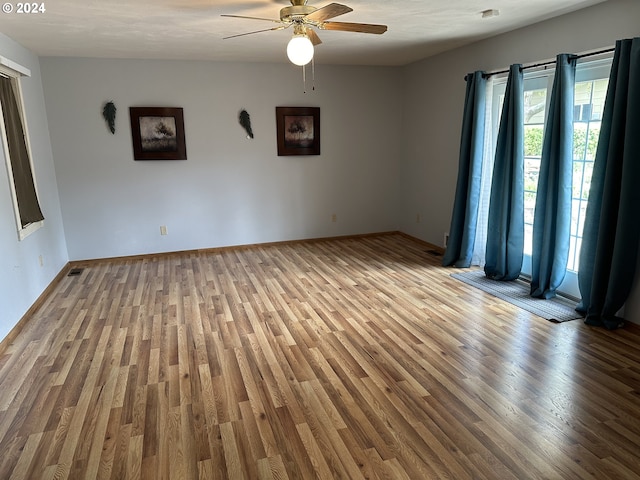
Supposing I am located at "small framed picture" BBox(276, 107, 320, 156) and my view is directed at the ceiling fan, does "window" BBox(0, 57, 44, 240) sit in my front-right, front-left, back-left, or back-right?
front-right

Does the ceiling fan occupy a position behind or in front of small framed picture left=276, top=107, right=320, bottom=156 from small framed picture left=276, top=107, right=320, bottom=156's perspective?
in front

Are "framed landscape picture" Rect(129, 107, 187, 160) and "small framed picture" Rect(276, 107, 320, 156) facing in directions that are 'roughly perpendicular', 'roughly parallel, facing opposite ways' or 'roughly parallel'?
roughly parallel

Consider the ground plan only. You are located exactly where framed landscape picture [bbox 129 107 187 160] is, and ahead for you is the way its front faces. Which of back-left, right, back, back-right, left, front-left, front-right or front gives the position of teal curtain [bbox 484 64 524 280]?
front-left

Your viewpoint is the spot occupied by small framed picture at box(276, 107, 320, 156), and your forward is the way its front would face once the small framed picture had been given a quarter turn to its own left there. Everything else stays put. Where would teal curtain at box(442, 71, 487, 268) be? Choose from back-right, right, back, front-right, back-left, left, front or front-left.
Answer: front-right

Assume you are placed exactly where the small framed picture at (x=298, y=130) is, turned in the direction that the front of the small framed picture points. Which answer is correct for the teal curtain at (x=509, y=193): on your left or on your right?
on your left

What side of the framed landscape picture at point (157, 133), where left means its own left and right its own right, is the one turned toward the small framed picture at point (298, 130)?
left

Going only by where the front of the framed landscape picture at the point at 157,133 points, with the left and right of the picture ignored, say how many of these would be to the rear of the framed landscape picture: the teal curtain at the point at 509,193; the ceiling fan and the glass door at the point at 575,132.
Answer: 0

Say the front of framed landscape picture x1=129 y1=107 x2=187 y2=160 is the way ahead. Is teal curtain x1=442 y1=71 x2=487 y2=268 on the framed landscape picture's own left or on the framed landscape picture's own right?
on the framed landscape picture's own left

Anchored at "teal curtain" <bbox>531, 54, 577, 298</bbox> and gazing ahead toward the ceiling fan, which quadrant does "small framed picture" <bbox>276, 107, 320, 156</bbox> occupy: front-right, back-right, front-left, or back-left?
front-right

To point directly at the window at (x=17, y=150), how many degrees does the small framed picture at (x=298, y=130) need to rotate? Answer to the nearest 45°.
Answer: approximately 45° to its right

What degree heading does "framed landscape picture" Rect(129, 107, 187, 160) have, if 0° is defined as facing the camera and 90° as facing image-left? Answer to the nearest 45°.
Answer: approximately 0°

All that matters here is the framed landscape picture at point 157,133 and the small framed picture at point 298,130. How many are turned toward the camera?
2

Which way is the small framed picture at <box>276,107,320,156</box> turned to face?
toward the camera

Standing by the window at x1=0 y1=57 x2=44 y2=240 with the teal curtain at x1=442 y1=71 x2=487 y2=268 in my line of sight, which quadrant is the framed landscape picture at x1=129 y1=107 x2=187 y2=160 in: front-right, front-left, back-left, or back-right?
front-left

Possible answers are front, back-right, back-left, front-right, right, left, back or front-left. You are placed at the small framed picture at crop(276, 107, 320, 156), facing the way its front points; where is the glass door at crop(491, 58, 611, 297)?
front-left
